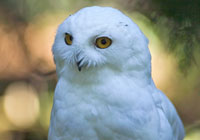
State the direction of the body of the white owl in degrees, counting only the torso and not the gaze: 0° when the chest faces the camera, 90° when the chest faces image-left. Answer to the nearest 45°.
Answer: approximately 45°
